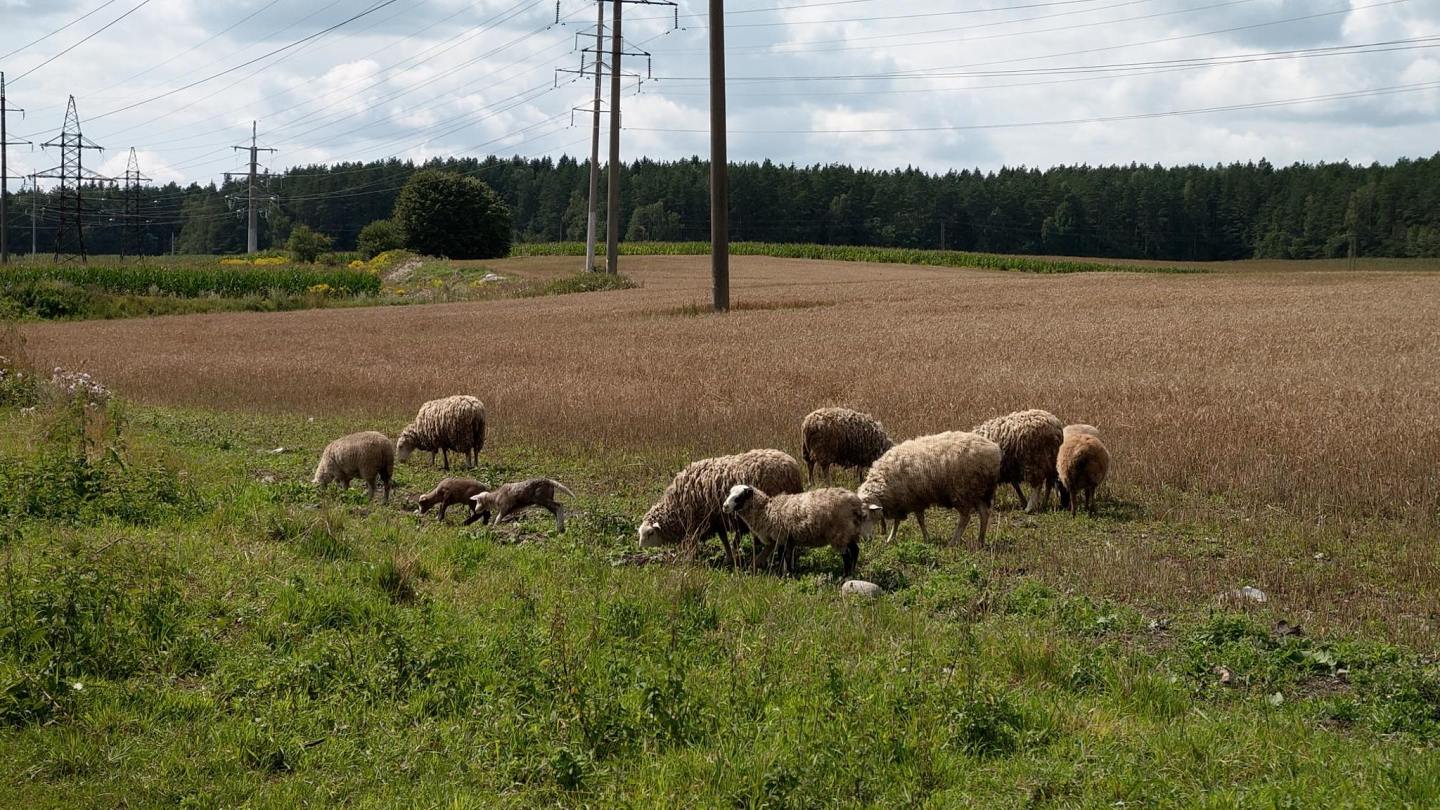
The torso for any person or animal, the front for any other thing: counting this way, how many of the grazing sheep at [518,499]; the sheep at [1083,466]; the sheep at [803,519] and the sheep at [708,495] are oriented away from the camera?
1

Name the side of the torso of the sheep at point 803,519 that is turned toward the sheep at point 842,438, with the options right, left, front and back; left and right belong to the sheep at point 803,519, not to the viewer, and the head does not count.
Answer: right

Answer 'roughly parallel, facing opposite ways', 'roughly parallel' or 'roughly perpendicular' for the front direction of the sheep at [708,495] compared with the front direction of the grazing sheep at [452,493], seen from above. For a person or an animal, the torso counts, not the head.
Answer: roughly parallel

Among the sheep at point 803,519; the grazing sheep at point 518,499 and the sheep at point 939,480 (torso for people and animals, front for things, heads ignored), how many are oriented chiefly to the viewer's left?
3

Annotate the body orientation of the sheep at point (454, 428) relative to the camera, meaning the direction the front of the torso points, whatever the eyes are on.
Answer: to the viewer's left

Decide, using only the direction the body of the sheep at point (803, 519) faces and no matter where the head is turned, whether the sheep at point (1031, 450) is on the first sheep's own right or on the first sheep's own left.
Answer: on the first sheep's own right

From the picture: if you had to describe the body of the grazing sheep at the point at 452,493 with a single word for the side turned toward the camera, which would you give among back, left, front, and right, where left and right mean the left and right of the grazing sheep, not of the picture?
left

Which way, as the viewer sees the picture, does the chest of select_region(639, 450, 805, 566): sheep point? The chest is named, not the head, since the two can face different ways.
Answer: to the viewer's left

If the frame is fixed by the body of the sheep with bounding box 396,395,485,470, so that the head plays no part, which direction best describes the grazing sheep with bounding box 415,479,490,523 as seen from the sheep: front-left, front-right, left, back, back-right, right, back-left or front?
left

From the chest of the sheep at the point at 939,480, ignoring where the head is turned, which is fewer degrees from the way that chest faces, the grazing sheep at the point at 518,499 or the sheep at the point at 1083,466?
the grazing sheep

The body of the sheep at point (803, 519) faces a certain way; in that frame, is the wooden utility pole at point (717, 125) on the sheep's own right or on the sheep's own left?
on the sheep's own right

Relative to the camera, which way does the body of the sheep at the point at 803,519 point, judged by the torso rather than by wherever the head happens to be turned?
to the viewer's left

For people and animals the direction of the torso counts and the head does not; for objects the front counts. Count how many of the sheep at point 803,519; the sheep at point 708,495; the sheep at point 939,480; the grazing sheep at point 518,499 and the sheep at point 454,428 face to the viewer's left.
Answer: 5

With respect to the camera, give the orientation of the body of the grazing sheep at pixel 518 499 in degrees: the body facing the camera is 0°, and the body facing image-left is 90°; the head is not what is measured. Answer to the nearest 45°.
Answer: approximately 90°
